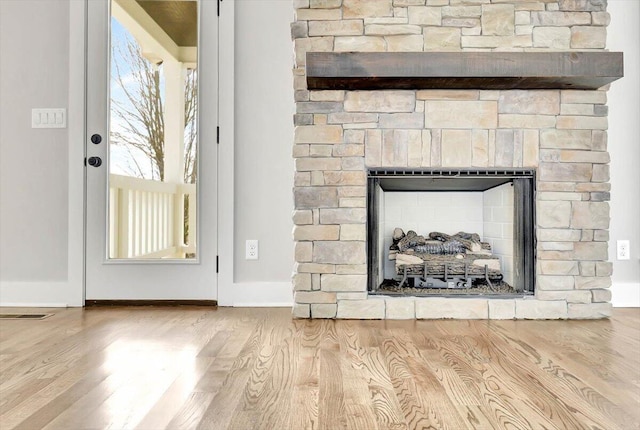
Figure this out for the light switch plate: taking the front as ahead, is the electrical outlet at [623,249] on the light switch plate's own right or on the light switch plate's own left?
on the light switch plate's own left

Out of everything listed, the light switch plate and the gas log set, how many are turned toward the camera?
2

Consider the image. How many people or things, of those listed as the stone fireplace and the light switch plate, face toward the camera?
2

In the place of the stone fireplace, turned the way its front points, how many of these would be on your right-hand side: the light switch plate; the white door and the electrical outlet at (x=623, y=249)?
2

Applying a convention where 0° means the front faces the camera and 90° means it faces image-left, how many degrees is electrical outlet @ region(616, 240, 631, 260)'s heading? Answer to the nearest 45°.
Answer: approximately 0°

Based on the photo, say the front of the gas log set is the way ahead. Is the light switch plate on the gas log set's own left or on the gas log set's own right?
on the gas log set's own right

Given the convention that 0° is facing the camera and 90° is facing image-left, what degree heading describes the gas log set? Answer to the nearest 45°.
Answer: approximately 0°
